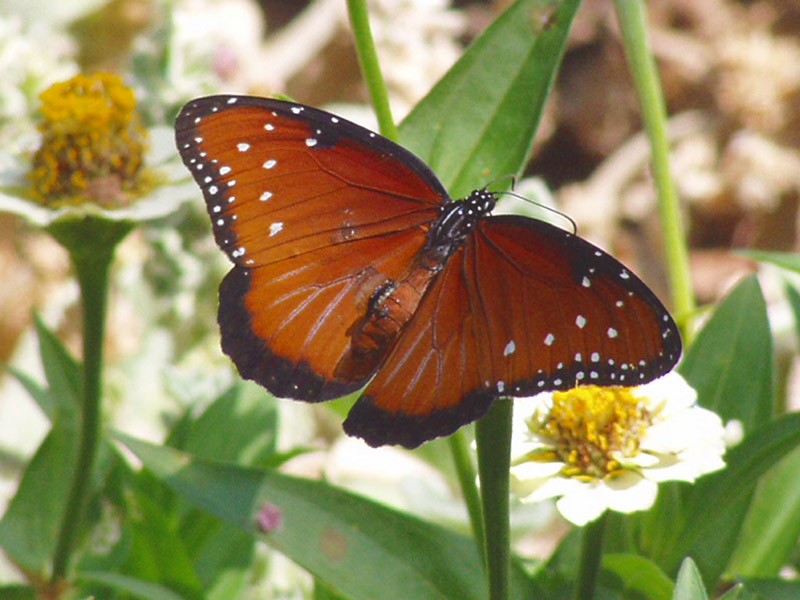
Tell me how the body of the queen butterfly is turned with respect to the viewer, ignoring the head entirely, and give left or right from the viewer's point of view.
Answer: facing away from the viewer and to the right of the viewer
